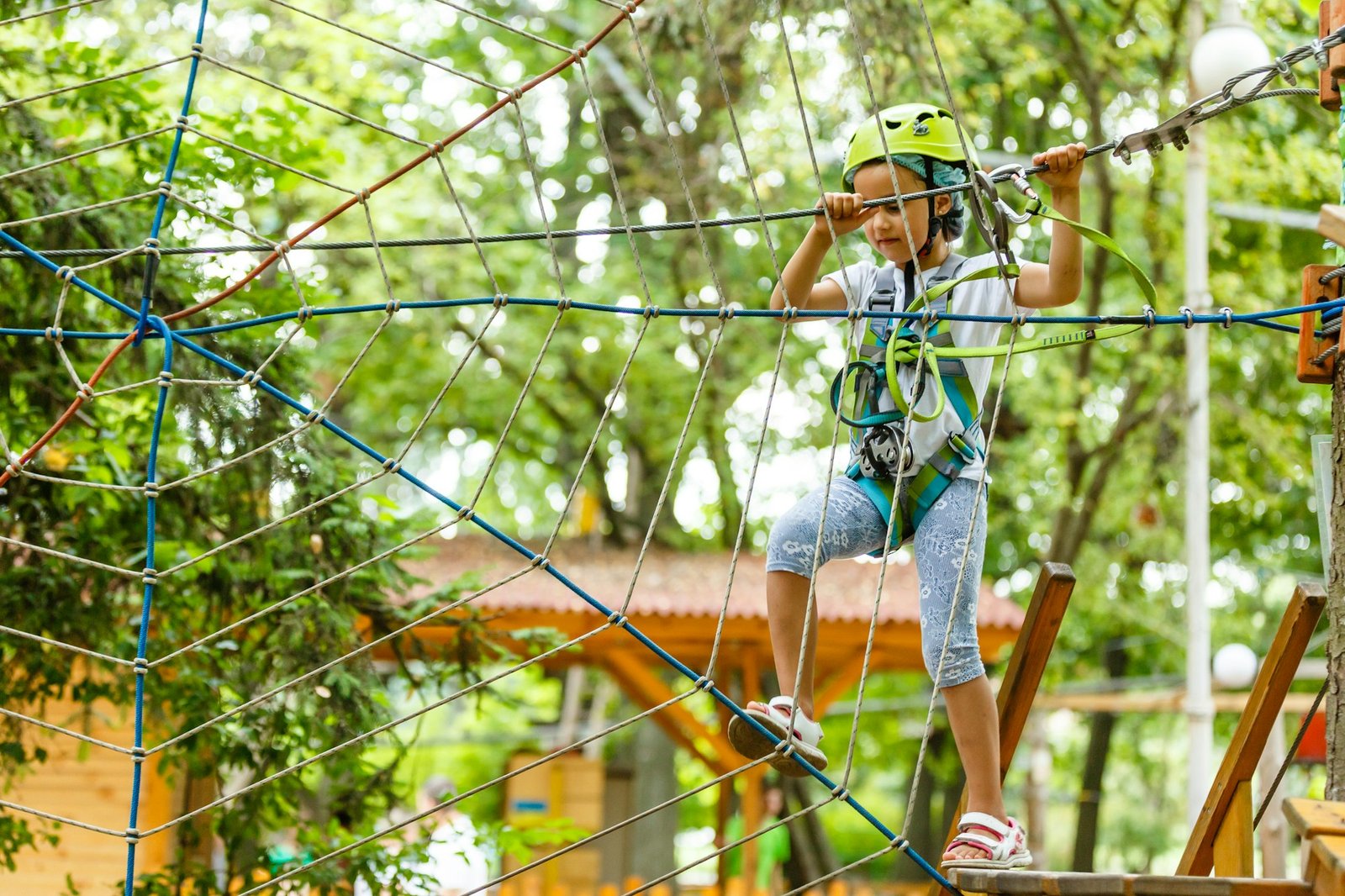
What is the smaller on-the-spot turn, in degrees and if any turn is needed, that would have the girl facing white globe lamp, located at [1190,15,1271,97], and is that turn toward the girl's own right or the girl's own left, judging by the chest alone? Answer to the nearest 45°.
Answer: approximately 180°

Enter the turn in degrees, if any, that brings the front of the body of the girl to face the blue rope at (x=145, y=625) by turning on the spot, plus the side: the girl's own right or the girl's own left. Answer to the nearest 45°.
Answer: approximately 45° to the girl's own right

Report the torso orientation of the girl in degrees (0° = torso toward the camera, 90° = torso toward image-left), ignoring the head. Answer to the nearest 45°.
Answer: approximately 45°

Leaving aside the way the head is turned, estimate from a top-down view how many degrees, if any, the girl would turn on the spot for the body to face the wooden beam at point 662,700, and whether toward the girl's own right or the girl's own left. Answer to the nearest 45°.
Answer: approximately 135° to the girl's own right

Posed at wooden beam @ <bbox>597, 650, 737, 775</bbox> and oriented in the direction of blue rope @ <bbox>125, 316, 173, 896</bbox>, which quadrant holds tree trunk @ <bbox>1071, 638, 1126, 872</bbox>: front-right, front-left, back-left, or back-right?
back-left

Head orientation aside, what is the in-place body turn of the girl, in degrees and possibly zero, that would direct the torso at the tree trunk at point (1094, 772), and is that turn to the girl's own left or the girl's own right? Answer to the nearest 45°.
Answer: approximately 135° to the girl's own right

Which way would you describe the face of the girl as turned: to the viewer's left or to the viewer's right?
to the viewer's left
